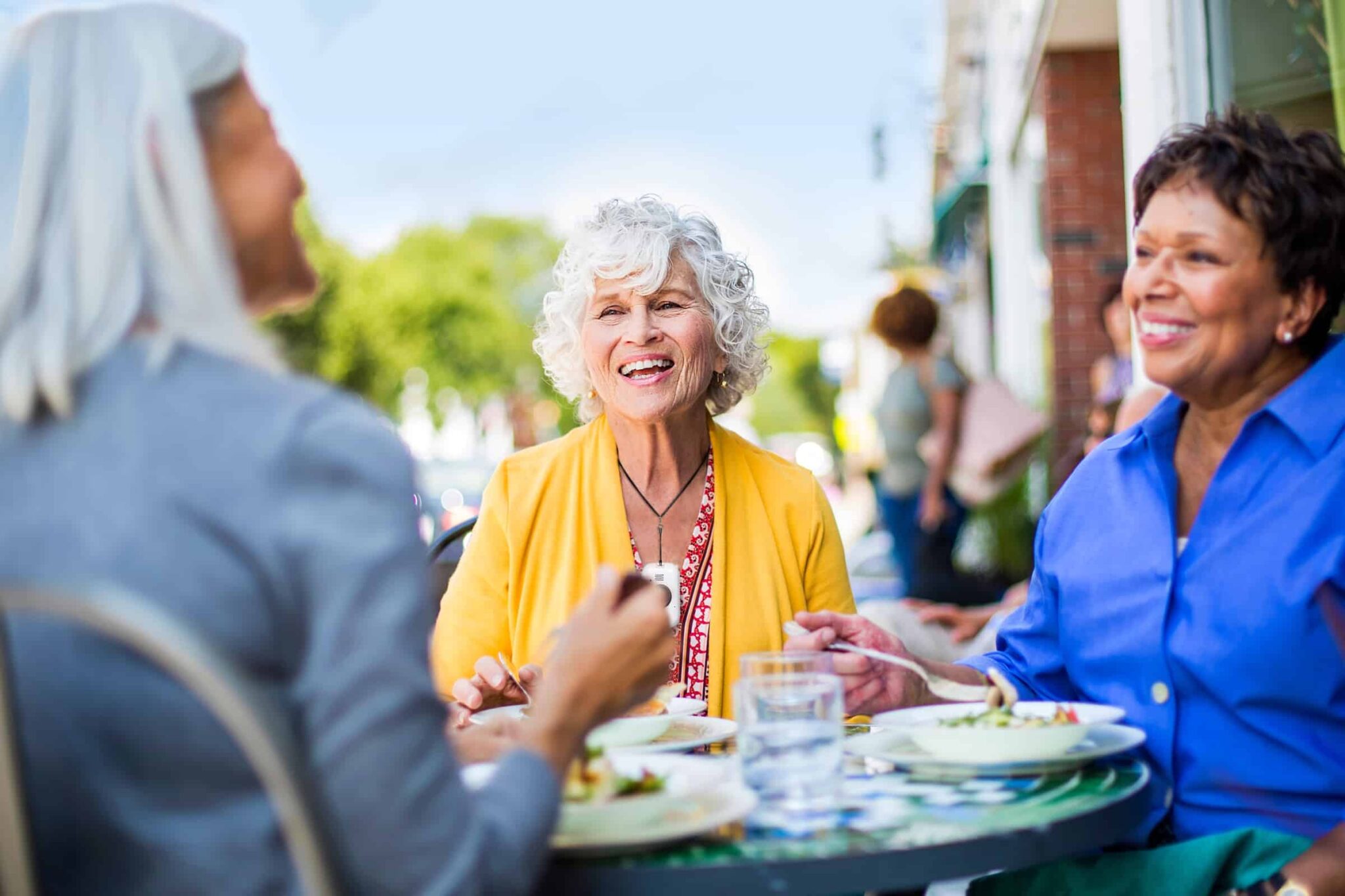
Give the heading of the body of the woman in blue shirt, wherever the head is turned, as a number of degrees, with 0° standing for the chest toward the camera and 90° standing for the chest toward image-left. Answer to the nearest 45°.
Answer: approximately 45°

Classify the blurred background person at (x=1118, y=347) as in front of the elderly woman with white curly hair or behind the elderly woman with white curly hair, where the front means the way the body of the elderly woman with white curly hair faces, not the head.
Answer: behind

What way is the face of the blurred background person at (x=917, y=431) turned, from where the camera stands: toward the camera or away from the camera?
away from the camera

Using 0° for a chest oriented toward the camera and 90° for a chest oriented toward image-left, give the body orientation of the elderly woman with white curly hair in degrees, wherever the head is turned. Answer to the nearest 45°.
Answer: approximately 0°

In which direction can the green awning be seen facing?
to the viewer's left

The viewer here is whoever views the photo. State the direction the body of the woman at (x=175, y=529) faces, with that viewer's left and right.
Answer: facing away from the viewer and to the right of the viewer

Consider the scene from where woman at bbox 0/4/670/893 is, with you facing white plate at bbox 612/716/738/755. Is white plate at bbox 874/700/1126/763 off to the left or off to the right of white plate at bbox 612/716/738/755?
right

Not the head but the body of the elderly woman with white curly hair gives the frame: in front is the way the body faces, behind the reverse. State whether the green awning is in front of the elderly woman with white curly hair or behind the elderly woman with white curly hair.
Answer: behind

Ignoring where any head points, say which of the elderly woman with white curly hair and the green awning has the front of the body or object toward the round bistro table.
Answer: the elderly woman with white curly hair

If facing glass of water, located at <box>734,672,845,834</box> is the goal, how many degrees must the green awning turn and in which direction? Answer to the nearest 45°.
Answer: approximately 90° to its left

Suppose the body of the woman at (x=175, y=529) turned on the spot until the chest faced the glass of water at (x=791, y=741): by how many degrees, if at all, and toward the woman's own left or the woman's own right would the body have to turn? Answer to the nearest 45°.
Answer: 0° — they already face it

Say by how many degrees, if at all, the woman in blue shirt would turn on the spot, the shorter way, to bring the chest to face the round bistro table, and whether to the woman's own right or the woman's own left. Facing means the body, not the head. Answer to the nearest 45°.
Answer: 0° — they already face it
